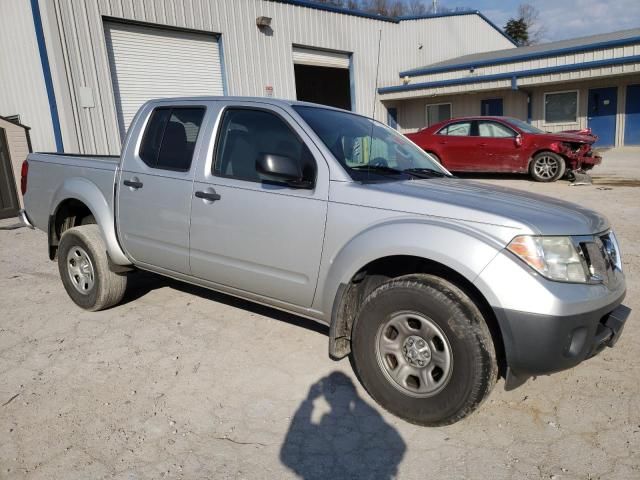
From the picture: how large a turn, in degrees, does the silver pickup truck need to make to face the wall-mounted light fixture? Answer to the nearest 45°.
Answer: approximately 135° to its left

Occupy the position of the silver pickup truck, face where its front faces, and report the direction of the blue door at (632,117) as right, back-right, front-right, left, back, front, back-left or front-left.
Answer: left

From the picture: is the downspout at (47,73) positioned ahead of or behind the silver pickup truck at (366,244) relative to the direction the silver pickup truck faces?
behind

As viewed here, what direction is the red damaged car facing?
to the viewer's right

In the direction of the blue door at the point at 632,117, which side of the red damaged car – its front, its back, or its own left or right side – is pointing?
left

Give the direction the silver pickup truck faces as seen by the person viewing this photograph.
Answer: facing the viewer and to the right of the viewer

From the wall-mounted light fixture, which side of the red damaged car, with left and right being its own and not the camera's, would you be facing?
back

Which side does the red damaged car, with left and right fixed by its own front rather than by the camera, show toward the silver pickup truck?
right

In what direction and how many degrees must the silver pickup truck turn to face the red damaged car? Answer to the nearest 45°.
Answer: approximately 90° to its left

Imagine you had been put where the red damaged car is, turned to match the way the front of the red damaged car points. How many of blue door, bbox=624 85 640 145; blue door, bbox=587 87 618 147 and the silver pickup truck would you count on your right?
1

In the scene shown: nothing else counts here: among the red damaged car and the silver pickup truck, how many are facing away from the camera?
0
